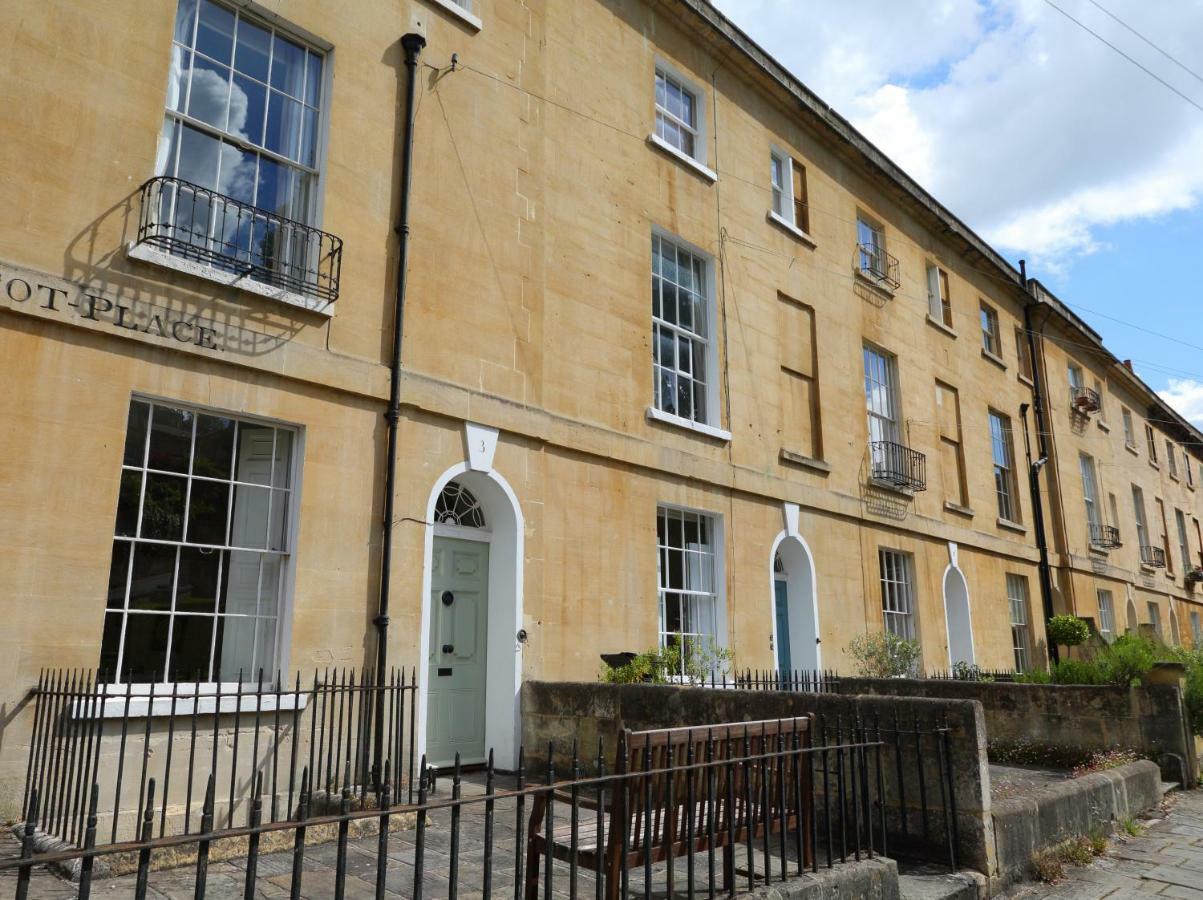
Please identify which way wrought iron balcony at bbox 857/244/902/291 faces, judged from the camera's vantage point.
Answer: facing the viewer and to the right of the viewer

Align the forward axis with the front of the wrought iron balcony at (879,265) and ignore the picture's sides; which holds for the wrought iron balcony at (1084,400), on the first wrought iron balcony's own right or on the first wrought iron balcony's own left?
on the first wrought iron balcony's own left

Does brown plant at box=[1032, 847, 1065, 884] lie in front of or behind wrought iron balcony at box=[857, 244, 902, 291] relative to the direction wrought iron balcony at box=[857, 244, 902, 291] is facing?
in front

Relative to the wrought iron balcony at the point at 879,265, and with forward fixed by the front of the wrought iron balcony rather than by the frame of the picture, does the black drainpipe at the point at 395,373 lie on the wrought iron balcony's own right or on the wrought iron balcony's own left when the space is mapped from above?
on the wrought iron balcony's own right

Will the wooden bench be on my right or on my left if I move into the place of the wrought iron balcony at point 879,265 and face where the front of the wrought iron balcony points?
on my right

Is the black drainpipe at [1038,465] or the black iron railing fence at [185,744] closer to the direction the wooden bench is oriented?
the black iron railing fence

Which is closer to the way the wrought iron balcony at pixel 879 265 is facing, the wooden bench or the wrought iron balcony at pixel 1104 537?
the wooden bench

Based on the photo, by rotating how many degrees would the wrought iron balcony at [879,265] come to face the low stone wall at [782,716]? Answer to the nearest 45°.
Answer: approximately 45° to its right

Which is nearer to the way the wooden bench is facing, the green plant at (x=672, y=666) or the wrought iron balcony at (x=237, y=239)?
the wrought iron balcony
